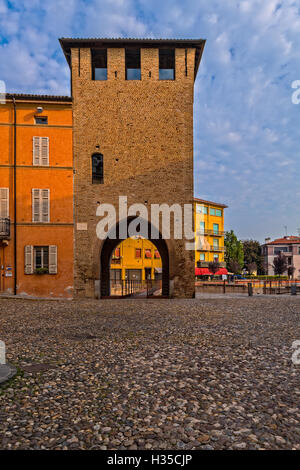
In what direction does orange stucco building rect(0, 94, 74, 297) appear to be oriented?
toward the camera

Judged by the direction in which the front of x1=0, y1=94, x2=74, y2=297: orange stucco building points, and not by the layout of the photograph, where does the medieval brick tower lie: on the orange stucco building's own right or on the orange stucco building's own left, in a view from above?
on the orange stucco building's own left
